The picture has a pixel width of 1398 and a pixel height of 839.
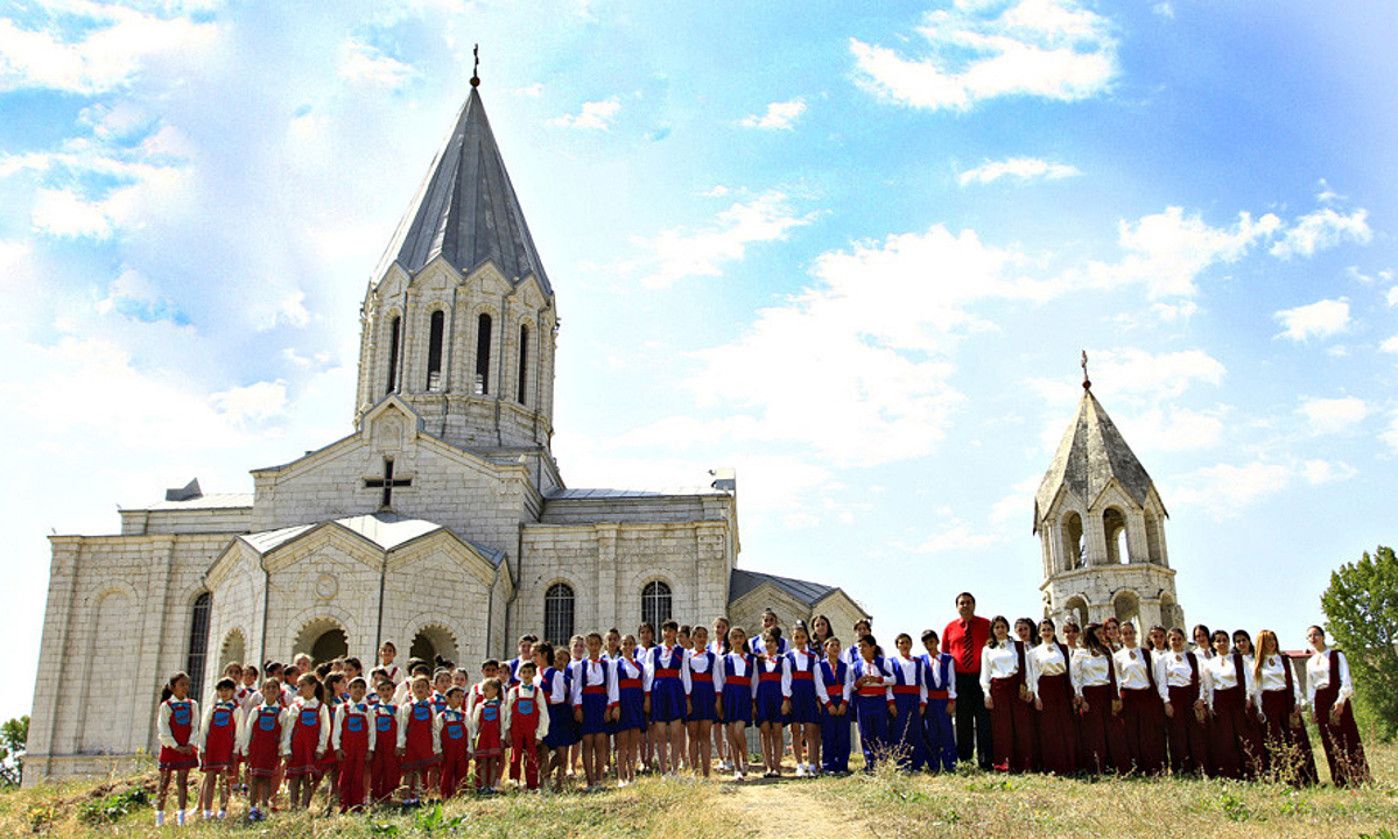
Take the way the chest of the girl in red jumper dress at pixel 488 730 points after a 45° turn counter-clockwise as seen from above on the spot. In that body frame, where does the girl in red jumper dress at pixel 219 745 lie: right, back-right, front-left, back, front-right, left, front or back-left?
back-right

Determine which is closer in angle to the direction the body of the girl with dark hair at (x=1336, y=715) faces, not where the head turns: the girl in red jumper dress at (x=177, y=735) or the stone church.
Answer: the girl in red jumper dress

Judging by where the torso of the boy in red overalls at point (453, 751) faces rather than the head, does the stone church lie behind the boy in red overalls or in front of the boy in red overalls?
behind

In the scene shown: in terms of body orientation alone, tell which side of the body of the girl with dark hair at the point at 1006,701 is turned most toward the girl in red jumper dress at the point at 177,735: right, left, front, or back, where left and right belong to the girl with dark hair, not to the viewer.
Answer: right

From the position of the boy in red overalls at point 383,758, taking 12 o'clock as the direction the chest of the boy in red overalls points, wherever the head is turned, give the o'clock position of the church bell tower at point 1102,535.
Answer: The church bell tower is roughly at 8 o'clock from the boy in red overalls.

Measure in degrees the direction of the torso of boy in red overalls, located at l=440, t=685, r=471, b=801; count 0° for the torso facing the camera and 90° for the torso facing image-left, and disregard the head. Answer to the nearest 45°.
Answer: approximately 0°

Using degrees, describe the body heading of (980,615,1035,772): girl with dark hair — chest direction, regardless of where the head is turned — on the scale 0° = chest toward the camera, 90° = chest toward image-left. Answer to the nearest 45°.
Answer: approximately 0°

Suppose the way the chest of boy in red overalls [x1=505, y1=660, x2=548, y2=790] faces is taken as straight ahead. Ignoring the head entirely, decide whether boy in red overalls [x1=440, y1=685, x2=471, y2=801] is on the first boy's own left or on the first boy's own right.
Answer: on the first boy's own right

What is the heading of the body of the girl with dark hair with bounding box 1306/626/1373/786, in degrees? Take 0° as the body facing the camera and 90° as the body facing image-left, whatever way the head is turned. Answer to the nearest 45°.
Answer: approximately 45°

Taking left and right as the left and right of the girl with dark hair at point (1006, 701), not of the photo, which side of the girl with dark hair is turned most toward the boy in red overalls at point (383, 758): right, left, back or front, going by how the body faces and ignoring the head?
right

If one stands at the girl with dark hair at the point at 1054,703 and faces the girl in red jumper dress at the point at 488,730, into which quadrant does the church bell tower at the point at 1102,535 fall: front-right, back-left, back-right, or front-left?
back-right
